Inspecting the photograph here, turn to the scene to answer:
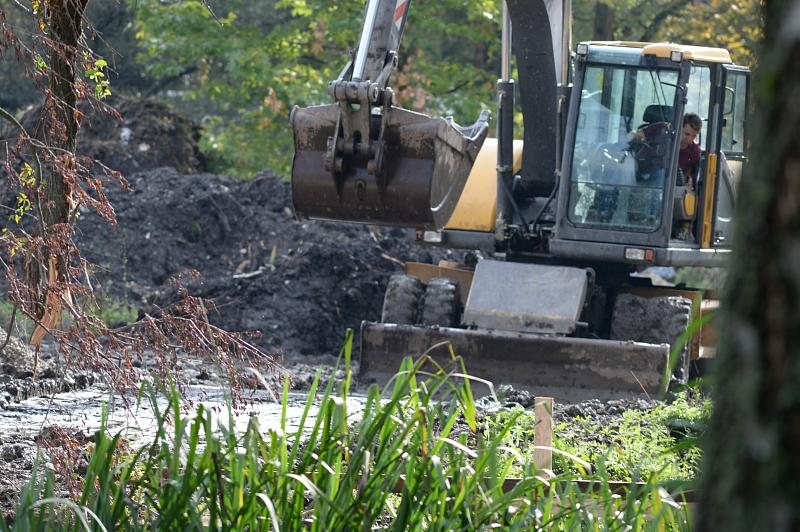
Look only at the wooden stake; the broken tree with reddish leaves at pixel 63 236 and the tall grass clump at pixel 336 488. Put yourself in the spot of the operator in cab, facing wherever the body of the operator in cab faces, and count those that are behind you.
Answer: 0

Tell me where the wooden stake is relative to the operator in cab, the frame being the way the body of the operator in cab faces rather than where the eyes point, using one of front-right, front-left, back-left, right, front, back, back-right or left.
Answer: front-left

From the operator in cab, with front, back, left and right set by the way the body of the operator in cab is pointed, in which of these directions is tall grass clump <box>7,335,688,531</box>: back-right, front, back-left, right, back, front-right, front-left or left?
front-left

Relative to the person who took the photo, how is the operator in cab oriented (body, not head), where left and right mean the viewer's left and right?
facing the viewer and to the left of the viewer

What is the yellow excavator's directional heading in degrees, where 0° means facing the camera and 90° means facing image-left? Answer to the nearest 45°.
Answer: approximately 45°

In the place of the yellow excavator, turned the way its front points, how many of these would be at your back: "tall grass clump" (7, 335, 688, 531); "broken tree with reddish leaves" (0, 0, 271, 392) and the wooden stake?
0

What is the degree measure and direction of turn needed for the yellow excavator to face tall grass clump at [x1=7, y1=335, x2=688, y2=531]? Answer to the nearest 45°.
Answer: approximately 45° to its left
